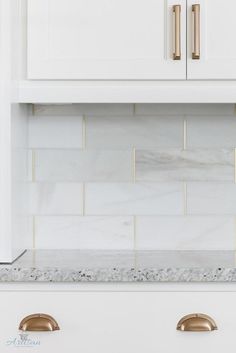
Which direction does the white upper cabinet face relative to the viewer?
toward the camera
